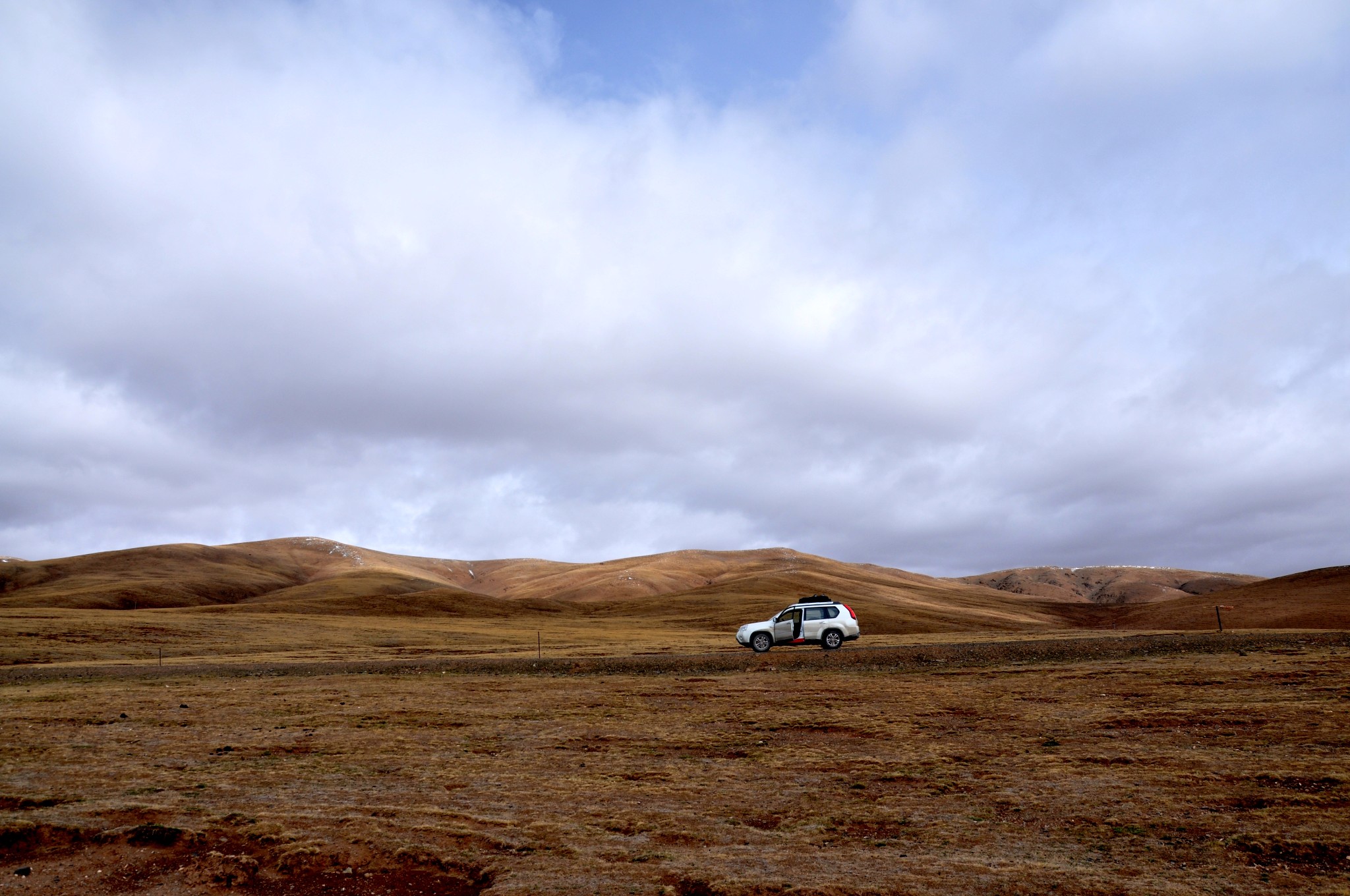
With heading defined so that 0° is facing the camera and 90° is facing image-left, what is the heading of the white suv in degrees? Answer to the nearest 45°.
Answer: approximately 90°
